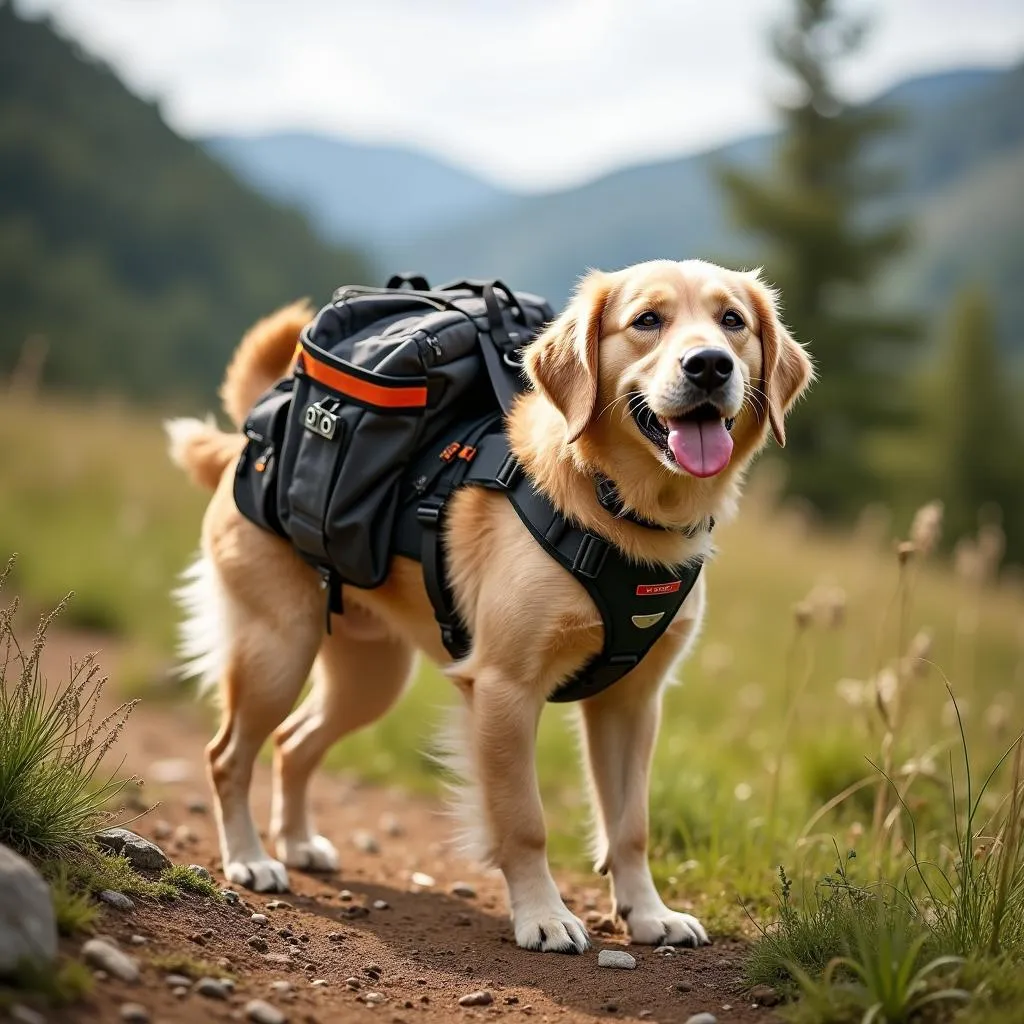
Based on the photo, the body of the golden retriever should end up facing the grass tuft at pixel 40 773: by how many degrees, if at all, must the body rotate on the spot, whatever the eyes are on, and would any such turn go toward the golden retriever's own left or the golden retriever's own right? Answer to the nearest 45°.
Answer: approximately 90° to the golden retriever's own right

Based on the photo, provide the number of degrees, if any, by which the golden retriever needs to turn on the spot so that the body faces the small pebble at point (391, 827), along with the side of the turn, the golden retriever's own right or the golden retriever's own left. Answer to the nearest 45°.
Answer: approximately 135° to the golden retriever's own left

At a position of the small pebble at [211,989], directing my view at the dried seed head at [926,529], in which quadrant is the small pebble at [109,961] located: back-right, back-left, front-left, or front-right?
back-left

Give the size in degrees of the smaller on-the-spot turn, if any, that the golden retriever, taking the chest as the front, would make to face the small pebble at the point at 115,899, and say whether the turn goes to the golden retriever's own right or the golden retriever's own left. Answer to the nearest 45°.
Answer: approximately 90° to the golden retriever's own right

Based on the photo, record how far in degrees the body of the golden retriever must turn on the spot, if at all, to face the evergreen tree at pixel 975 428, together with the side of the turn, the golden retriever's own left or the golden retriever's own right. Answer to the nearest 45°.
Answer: approximately 135° to the golden retriever's own left

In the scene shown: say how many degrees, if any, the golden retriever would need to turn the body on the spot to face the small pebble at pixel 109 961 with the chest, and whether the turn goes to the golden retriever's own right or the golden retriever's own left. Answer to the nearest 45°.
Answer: approximately 90° to the golden retriever's own right

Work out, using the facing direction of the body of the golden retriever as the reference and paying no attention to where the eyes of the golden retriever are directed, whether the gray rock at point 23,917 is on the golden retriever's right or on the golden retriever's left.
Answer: on the golden retriever's right

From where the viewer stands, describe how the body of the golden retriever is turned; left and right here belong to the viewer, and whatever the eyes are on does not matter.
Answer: facing the viewer and to the right of the viewer
